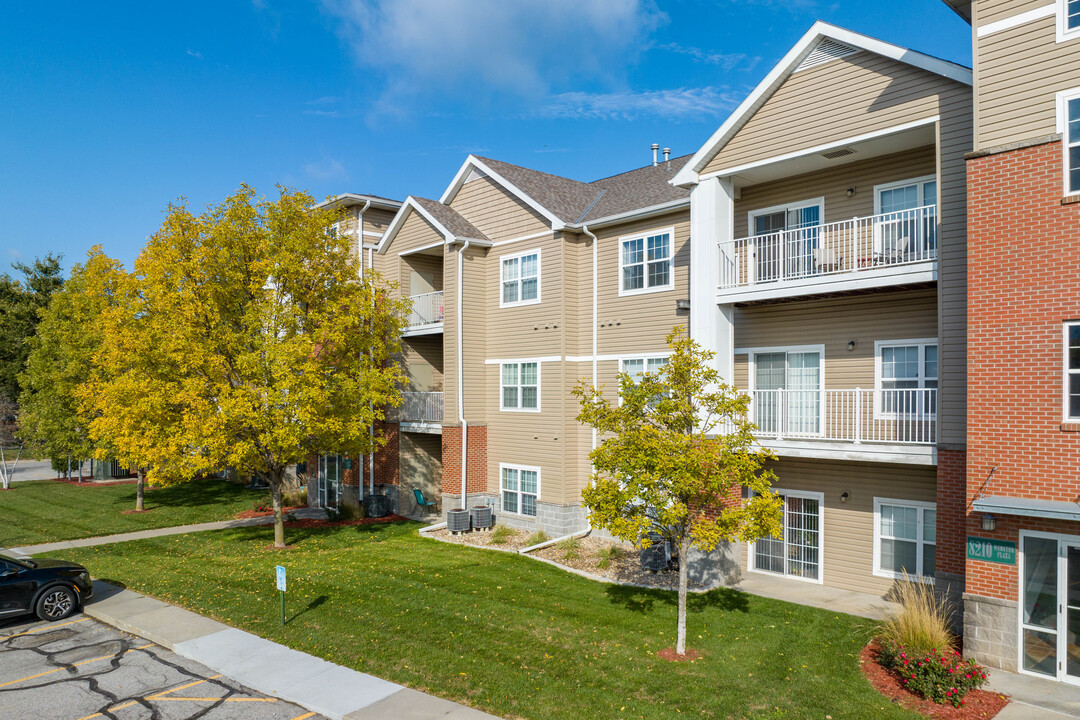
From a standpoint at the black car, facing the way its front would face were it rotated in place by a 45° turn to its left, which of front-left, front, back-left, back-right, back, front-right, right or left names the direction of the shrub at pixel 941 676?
right

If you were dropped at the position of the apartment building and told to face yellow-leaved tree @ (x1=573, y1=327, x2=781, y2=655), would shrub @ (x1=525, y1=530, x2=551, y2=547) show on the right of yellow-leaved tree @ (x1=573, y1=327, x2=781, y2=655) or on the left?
right

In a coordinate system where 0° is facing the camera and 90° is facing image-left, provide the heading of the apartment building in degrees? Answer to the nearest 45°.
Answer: approximately 45°

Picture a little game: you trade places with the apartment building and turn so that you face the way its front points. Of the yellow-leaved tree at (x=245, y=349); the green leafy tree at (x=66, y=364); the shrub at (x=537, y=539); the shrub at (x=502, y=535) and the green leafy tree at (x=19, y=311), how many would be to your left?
0

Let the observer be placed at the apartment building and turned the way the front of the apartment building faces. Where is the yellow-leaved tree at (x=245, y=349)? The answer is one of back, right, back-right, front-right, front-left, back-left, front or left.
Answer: front-right

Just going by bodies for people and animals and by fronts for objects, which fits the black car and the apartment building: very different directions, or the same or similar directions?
very different directions

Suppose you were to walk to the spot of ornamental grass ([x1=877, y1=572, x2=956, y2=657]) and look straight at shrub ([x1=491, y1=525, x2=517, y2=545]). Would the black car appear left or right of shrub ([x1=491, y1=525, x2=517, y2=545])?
left

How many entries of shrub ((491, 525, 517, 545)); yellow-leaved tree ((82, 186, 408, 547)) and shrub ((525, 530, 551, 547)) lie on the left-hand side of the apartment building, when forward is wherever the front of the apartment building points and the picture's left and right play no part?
0

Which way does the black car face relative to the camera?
to the viewer's right

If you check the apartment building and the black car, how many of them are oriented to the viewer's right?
1

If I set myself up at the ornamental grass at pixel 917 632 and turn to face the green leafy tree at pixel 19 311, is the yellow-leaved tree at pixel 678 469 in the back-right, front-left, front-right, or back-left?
front-left

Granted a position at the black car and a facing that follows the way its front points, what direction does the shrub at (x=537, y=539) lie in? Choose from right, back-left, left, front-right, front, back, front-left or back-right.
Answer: front

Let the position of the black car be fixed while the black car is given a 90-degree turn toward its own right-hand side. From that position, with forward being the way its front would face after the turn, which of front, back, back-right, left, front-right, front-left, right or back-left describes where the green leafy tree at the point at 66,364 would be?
back
